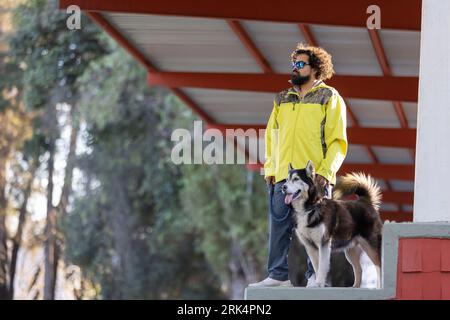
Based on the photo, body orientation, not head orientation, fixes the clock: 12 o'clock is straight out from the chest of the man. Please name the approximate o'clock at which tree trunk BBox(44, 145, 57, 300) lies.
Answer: The tree trunk is roughly at 4 o'clock from the man.

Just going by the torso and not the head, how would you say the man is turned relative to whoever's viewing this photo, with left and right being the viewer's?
facing the viewer and to the left of the viewer
